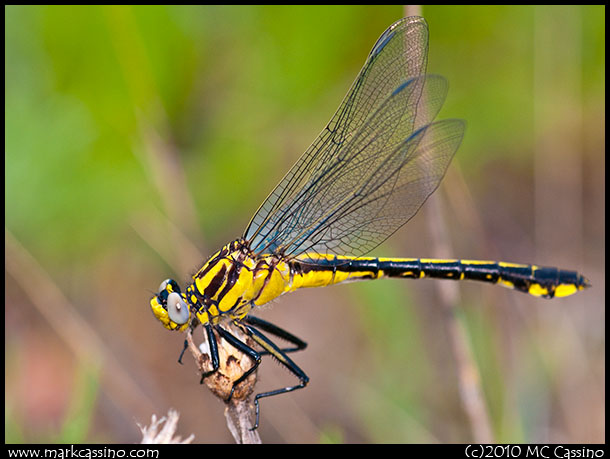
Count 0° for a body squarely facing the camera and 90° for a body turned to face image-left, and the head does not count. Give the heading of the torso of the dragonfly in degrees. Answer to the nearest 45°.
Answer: approximately 90°
